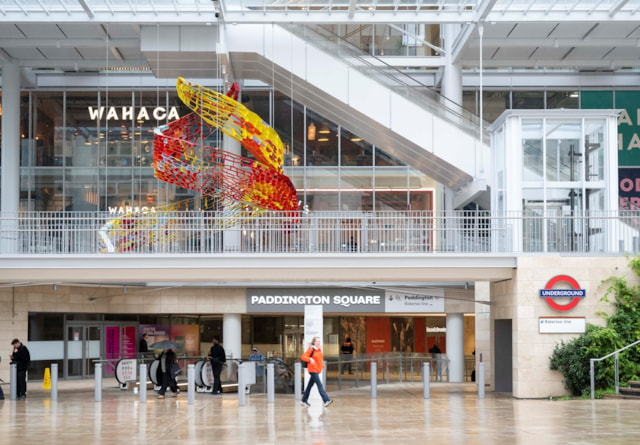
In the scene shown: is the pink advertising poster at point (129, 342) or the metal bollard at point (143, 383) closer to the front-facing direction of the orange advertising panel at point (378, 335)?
the metal bollard

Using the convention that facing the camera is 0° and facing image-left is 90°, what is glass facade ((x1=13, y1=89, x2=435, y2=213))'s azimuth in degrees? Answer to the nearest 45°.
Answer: approximately 0°

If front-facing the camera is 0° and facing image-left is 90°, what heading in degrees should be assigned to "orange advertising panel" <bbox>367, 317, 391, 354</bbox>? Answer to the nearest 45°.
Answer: approximately 0°
